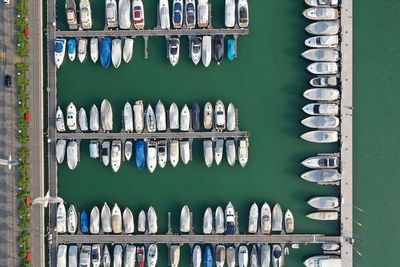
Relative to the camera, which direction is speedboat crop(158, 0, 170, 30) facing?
away from the camera

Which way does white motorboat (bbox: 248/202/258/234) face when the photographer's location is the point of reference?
facing away from the viewer

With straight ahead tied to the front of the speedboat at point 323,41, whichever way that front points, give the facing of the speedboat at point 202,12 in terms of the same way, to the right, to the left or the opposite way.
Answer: to the right

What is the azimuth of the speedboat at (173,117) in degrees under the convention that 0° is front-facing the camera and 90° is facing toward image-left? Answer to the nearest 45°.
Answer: approximately 180°

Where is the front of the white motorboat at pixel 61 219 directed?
away from the camera

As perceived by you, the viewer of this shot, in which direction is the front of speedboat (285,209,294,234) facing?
facing away from the viewer

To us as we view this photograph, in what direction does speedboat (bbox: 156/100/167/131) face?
facing away from the viewer

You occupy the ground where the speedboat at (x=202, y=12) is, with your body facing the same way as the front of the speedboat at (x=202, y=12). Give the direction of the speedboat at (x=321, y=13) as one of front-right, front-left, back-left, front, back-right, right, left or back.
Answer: right

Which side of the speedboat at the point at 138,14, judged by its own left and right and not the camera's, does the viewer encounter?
back

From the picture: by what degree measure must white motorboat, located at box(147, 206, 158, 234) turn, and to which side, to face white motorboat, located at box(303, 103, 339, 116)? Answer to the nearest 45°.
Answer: approximately 90° to its right

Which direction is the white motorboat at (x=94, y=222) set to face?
away from the camera

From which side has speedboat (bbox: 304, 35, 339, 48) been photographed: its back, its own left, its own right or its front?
left

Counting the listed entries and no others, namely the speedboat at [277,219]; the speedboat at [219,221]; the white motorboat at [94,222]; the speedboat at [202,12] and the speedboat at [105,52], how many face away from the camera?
4

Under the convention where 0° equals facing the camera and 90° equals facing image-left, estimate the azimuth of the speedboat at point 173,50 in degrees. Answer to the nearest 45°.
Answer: approximately 0°

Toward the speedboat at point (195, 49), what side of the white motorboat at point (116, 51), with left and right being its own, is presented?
left
